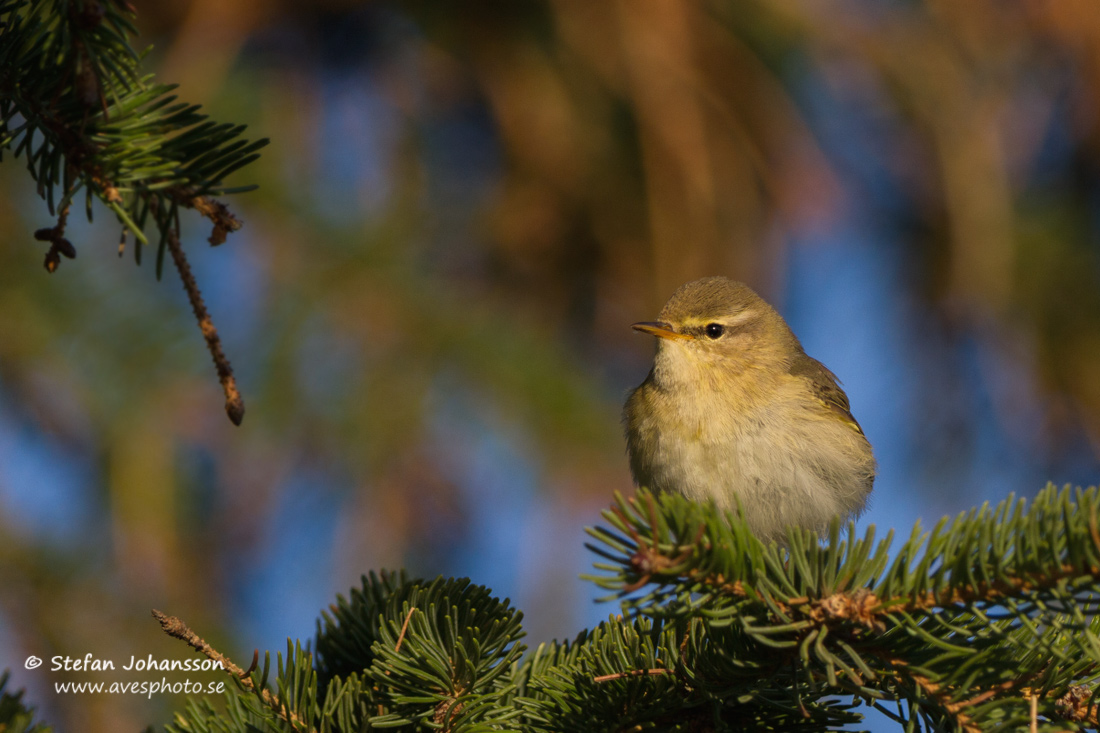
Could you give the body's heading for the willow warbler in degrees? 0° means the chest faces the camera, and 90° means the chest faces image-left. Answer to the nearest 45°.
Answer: approximately 45°

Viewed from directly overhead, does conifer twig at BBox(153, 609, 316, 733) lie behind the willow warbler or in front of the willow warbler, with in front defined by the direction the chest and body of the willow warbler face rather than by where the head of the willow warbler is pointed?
in front

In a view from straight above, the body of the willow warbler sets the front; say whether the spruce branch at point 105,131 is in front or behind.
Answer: in front
